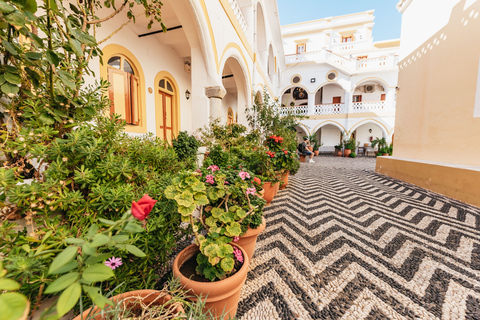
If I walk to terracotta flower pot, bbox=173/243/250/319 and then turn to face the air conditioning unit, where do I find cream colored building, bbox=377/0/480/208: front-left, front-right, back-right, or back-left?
front-right

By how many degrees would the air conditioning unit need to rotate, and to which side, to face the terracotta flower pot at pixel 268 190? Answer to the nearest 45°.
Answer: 0° — it already faces it

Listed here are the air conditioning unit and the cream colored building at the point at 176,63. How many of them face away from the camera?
0

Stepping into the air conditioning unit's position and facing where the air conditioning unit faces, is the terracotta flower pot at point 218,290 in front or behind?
in front

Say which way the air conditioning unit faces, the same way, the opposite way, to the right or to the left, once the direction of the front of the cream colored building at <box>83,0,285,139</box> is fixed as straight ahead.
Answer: to the right

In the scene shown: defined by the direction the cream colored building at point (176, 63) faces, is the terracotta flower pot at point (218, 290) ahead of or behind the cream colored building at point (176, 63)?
ahead

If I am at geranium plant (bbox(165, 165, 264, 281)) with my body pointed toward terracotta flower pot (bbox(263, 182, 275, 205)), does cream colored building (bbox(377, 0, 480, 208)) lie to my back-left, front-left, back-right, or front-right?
front-right

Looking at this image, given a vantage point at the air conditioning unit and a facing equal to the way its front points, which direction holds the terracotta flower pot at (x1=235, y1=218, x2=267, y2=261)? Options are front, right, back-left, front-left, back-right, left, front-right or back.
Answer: front

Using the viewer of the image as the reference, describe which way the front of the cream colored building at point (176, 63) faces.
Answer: facing the viewer and to the right of the viewer

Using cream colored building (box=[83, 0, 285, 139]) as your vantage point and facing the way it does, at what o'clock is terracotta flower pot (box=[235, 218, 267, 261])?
The terracotta flower pot is roughly at 1 o'clock from the cream colored building.

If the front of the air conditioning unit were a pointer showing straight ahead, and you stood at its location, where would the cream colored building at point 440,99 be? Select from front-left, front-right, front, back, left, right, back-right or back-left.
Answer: front

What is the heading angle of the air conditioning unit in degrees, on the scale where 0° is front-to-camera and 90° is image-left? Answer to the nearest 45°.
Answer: approximately 0°

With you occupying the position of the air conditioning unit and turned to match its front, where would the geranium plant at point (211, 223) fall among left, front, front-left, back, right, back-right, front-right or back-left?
front
